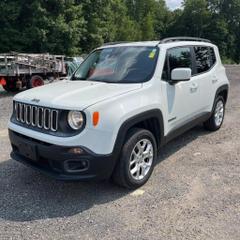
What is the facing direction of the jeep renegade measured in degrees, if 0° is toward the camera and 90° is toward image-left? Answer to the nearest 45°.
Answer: approximately 45°

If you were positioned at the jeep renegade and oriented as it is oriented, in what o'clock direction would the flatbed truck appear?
The flatbed truck is roughly at 4 o'clock from the jeep renegade.
